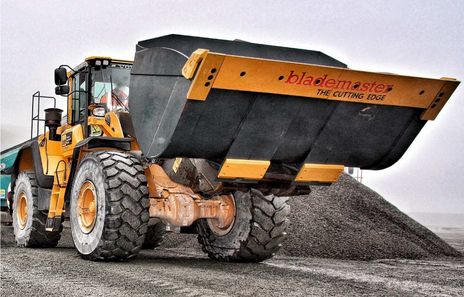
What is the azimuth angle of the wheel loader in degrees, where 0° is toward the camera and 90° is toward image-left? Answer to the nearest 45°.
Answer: approximately 315°

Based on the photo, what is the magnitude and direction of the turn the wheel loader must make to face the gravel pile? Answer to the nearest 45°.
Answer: approximately 90° to its left
